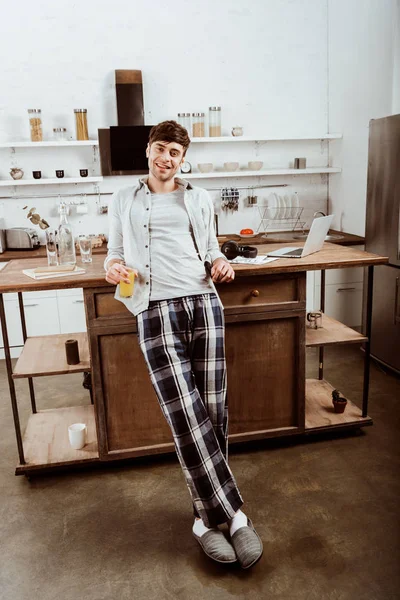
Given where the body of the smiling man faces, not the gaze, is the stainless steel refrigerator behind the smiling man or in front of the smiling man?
behind

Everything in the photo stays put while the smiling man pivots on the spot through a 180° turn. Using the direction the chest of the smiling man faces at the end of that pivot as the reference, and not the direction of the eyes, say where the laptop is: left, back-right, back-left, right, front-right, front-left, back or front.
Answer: front-right

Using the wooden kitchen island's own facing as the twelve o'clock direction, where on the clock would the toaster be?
The toaster is roughly at 5 o'clock from the wooden kitchen island.

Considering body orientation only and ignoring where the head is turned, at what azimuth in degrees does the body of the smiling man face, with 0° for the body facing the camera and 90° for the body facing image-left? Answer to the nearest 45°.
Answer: approximately 0°

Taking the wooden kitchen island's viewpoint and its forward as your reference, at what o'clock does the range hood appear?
The range hood is roughly at 6 o'clock from the wooden kitchen island.

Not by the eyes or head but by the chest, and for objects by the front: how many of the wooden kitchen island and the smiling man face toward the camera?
2

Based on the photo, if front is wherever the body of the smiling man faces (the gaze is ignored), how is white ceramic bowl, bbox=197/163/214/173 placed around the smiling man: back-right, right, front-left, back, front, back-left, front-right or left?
back

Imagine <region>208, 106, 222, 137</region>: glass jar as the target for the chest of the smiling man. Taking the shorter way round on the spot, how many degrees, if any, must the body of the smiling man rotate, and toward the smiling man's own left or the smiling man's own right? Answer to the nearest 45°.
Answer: approximately 180°

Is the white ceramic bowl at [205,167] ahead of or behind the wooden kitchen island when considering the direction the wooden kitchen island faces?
behind

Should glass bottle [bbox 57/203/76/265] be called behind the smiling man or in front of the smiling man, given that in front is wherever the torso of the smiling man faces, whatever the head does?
behind

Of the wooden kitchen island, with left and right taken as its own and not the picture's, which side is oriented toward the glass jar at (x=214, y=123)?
back

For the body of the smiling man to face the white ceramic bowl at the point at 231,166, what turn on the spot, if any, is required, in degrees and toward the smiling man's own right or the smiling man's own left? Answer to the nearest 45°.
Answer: approximately 180°

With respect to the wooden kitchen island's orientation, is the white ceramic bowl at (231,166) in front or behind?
behind
